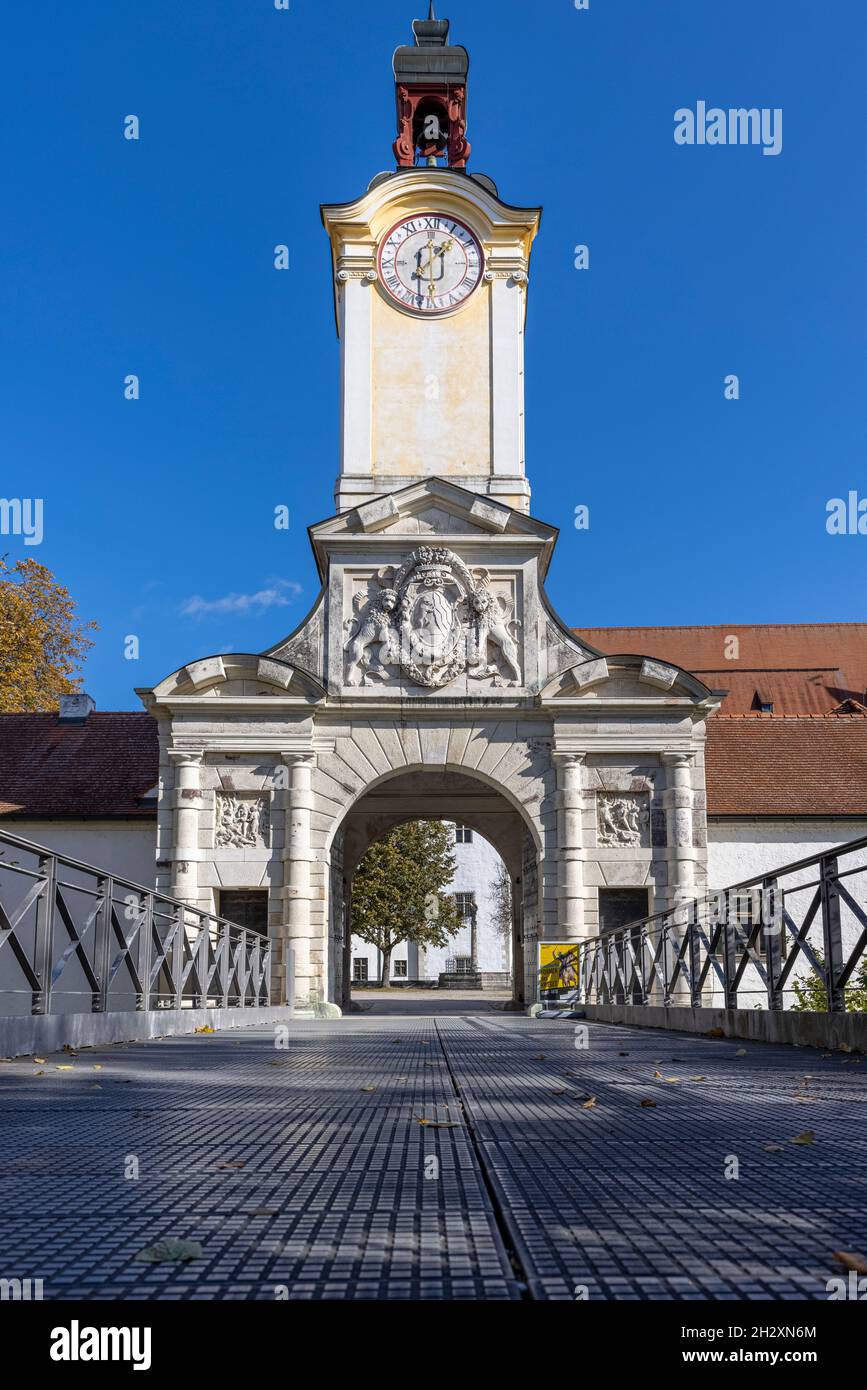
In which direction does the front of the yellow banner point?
toward the camera

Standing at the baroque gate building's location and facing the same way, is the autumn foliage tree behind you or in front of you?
behind

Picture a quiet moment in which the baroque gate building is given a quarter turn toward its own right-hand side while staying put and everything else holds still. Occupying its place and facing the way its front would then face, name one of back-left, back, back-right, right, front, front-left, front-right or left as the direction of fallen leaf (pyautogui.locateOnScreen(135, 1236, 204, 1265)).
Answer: left

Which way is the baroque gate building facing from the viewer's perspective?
toward the camera

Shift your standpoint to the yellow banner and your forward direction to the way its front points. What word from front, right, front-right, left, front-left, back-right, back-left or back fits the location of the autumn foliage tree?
back-right

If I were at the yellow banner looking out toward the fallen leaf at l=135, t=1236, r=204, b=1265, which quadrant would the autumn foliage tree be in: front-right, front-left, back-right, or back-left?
back-right

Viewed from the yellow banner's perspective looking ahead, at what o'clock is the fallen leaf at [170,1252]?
The fallen leaf is roughly at 12 o'clock from the yellow banner.
